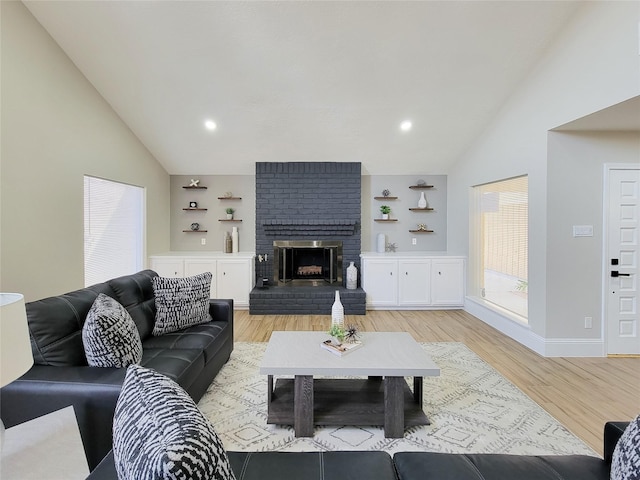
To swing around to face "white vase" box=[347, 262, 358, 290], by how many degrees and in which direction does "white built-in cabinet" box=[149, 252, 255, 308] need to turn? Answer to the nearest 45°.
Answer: approximately 90° to its left

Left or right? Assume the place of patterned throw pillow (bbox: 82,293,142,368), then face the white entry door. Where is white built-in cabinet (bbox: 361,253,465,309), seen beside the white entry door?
left

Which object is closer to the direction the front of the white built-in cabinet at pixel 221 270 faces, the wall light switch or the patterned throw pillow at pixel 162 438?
the patterned throw pillow

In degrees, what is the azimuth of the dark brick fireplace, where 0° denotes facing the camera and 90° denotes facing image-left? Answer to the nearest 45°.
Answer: approximately 0°

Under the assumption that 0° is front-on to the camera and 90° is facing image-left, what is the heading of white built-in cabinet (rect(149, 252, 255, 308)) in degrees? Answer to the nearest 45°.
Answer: approximately 0°

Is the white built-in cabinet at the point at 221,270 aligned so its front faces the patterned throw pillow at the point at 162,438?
yes

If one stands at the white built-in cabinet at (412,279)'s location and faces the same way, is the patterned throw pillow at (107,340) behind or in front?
in front

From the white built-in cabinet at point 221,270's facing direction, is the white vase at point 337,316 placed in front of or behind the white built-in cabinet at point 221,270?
in front

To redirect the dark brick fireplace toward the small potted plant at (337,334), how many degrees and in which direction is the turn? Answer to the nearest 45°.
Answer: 0° — it already faces it

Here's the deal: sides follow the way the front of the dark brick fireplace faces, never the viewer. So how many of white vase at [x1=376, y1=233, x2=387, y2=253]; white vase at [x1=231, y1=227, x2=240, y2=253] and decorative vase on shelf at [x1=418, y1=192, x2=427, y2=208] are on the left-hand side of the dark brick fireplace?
2

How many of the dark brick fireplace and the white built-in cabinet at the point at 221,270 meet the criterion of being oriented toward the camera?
2
